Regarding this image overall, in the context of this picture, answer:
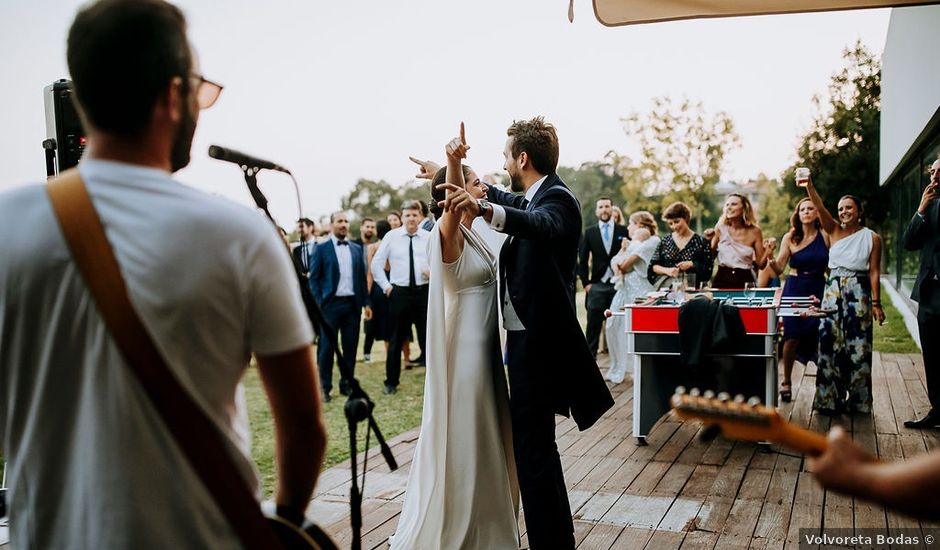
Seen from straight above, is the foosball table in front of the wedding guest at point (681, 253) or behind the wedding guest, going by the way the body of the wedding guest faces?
in front

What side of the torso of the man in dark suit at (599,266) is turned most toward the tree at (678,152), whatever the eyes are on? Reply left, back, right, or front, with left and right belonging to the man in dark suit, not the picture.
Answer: back

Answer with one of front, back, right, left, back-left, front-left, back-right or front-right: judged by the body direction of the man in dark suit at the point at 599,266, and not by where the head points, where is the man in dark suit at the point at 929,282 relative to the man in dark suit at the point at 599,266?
front-left

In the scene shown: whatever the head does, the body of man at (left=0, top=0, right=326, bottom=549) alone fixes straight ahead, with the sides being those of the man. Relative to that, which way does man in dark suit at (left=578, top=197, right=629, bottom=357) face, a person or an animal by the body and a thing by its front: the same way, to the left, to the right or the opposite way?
the opposite way

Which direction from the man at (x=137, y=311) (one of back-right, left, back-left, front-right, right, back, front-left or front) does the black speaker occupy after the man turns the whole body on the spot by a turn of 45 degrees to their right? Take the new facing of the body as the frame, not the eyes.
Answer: left

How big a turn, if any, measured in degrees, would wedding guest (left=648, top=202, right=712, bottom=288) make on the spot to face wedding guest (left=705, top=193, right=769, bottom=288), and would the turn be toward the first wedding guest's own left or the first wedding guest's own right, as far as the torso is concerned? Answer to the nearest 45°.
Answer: approximately 90° to the first wedding guest's own left

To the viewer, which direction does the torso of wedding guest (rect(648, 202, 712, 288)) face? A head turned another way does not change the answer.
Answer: toward the camera

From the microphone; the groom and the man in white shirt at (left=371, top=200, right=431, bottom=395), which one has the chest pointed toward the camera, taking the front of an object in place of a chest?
the man in white shirt

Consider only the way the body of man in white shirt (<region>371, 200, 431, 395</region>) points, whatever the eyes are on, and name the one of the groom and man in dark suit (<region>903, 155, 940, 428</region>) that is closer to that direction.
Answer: the groom

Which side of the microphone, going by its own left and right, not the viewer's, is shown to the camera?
left

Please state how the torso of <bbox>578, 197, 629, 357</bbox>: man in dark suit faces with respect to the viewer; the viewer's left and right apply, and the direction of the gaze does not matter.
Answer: facing the viewer

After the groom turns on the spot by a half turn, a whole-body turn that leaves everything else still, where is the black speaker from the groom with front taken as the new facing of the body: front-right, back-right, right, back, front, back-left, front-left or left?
back

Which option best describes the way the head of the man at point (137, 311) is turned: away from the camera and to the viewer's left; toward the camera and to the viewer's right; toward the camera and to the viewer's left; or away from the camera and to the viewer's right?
away from the camera and to the viewer's right

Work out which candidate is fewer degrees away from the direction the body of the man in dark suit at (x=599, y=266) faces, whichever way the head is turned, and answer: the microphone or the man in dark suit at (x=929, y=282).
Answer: the microphone
